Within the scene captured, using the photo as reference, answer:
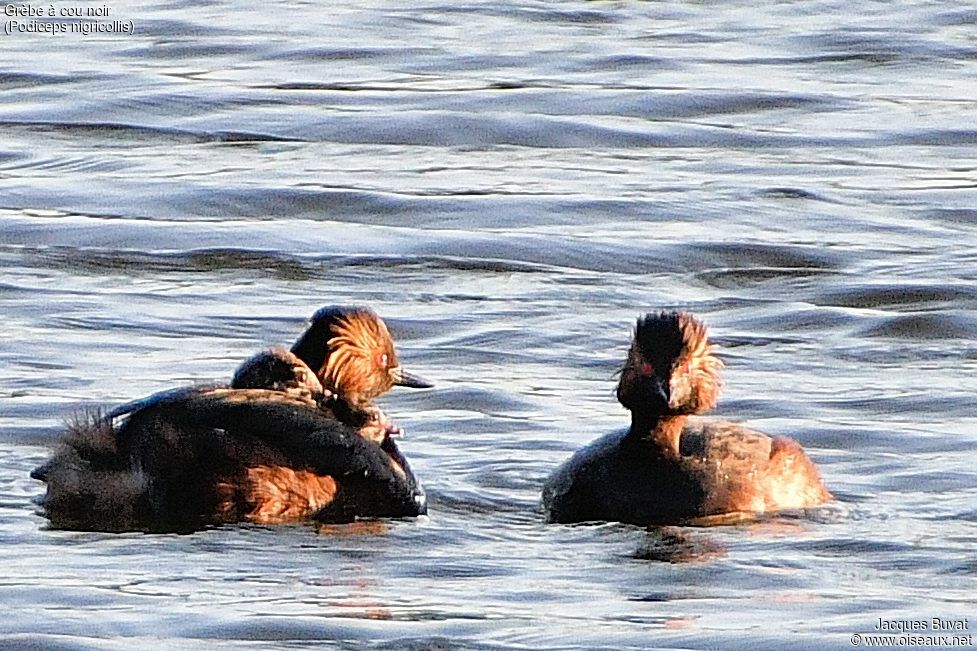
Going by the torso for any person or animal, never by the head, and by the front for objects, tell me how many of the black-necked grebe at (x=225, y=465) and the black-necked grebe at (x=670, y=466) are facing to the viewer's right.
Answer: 1

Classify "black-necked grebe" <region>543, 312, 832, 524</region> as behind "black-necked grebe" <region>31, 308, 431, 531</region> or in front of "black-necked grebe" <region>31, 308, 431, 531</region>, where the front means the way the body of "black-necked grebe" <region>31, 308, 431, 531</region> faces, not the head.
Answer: in front

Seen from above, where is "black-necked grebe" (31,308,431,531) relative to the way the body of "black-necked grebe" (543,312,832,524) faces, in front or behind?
in front

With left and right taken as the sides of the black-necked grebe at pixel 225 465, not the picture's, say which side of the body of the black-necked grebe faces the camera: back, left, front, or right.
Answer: right
